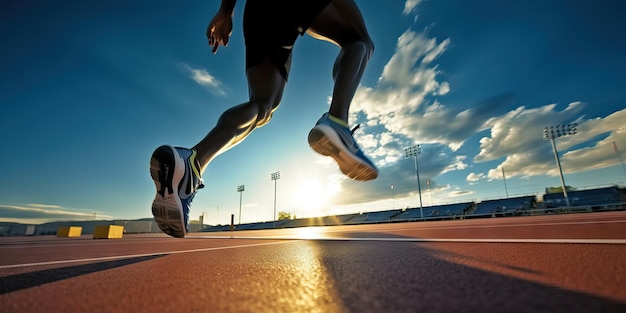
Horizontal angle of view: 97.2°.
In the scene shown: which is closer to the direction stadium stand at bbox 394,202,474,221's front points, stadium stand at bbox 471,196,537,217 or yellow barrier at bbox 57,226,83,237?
the yellow barrier

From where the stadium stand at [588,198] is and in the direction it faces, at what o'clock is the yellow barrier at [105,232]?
The yellow barrier is roughly at 11 o'clock from the stadium stand.

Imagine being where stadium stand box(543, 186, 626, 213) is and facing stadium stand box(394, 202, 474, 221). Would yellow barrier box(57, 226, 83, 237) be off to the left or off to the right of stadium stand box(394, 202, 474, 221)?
left

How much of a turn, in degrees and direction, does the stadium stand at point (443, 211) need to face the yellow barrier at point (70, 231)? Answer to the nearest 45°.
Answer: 0° — it already faces it

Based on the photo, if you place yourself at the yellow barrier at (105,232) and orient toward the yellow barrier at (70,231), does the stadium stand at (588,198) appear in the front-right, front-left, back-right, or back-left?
back-right

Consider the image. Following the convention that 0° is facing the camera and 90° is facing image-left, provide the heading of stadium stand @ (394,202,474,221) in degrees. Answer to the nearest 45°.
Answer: approximately 45°

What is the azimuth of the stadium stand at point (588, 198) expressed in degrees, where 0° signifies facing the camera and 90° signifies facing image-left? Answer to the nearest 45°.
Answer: approximately 45°

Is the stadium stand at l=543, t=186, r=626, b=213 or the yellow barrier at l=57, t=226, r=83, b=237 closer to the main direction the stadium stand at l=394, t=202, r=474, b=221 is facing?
the yellow barrier

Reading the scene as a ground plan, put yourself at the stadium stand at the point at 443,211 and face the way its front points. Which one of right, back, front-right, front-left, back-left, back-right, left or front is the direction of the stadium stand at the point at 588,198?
back-left
